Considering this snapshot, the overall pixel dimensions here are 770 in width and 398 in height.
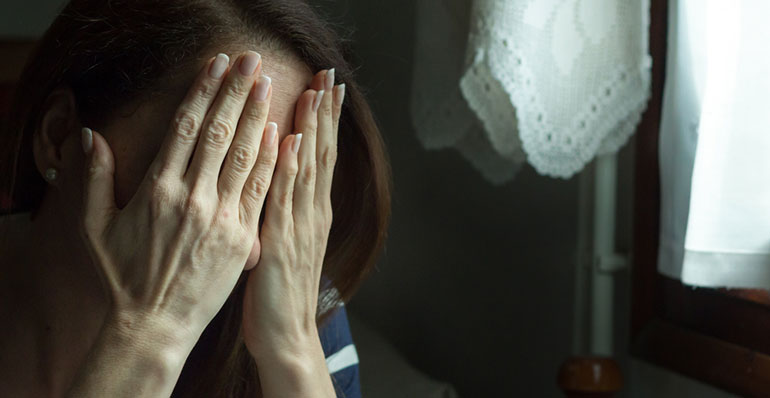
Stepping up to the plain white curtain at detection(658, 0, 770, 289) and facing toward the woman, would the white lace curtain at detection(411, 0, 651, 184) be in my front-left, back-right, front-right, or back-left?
front-right

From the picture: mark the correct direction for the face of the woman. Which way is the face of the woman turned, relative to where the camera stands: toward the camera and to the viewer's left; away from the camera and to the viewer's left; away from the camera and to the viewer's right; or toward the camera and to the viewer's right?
toward the camera and to the viewer's right

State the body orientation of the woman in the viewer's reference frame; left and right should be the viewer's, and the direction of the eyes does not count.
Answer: facing the viewer and to the right of the viewer

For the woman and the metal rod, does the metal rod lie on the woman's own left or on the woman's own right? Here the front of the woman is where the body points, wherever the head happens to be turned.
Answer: on the woman's own left
